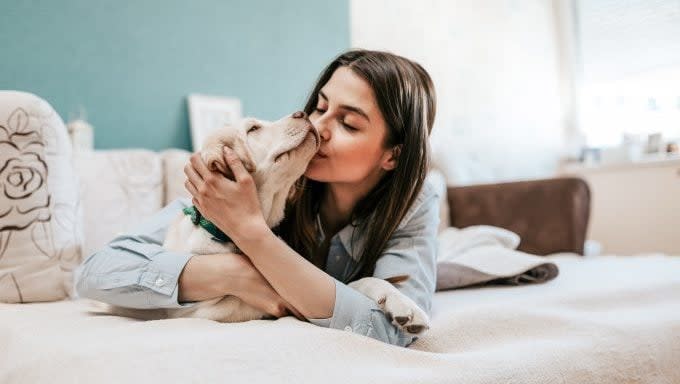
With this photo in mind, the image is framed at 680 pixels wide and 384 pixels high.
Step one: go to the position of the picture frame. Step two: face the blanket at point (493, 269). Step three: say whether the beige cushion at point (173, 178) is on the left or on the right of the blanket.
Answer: right

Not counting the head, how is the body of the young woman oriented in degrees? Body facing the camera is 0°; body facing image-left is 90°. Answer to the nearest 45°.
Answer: approximately 45°

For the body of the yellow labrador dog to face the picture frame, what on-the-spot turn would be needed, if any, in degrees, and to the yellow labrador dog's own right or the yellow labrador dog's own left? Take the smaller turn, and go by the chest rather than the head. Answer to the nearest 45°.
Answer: approximately 90° to the yellow labrador dog's own left

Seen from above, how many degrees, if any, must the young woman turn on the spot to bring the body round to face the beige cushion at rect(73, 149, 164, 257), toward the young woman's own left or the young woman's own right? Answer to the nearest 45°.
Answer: approximately 90° to the young woman's own right

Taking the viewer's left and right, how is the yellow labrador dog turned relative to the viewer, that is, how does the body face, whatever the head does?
facing to the right of the viewer

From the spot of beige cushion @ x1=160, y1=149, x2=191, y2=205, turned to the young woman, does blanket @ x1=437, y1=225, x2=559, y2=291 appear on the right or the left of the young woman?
left
